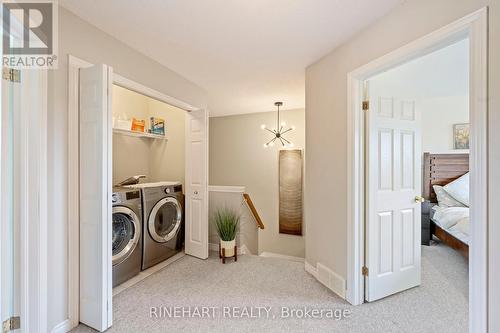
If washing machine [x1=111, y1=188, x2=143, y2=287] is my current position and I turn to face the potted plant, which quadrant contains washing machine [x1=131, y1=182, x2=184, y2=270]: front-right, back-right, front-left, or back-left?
front-left

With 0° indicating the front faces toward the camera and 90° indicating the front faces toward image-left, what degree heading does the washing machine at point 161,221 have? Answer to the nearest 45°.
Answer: approximately 315°

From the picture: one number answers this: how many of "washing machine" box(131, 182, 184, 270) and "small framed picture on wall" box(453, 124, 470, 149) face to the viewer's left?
0

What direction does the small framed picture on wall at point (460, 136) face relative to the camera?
toward the camera

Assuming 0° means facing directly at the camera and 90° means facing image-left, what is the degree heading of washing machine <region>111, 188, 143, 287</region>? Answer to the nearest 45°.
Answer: approximately 315°

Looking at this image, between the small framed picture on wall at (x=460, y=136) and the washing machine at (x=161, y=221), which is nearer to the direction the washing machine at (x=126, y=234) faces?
the small framed picture on wall

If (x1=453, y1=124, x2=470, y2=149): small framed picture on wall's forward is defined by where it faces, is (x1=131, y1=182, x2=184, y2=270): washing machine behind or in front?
in front

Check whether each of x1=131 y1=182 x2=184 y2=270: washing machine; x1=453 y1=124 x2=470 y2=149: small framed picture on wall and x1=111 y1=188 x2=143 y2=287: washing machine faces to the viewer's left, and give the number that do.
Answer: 0

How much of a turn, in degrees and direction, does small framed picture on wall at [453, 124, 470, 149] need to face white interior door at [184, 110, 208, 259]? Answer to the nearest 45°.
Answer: approximately 45° to its right

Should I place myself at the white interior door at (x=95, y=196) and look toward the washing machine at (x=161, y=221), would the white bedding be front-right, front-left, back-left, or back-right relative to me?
front-right

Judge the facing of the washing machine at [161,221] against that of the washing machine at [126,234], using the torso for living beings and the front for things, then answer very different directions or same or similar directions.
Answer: same or similar directions

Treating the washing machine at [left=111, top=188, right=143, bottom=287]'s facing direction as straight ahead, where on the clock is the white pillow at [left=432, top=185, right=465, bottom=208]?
The white pillow is roughly at 11 o'clock from the washing machine.

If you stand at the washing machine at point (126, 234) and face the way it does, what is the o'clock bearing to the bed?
The bed is roughly at 11 o'clock from the washing machine.

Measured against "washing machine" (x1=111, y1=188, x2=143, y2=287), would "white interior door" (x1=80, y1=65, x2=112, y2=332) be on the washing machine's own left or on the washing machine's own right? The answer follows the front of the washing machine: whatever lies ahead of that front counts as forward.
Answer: on the washing machine's own right
